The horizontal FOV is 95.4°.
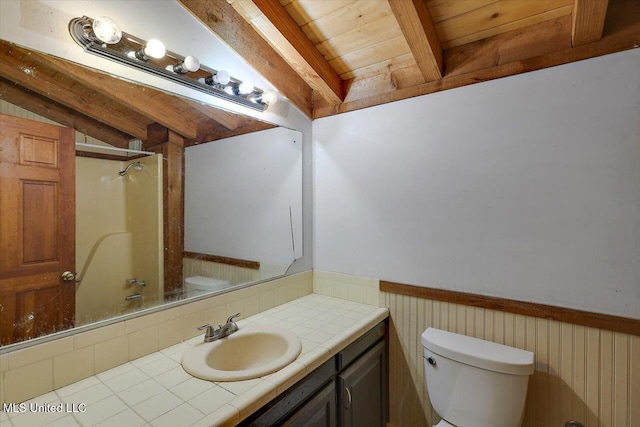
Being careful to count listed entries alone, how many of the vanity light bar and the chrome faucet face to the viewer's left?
0

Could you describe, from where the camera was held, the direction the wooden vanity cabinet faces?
facing the viewer and to the right of the viewer

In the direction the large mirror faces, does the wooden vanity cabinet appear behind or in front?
in front

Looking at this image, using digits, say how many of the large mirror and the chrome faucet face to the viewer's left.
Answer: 0
